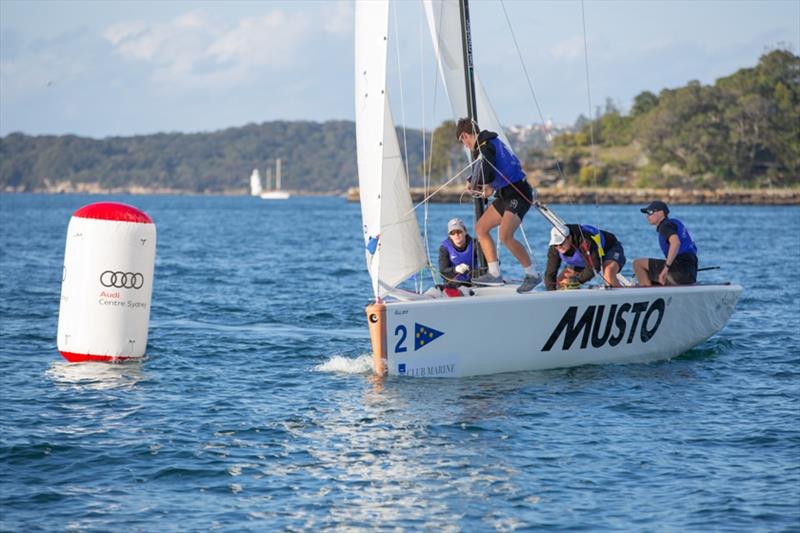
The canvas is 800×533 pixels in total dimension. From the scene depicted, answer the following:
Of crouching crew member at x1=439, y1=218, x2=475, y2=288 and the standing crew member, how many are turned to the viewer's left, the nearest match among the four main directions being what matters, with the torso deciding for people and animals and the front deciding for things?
1

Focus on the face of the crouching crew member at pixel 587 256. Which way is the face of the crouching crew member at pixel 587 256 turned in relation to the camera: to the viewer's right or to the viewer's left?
to the viewer's left

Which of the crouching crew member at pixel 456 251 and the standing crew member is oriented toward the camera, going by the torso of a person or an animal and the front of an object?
the crouching crew member

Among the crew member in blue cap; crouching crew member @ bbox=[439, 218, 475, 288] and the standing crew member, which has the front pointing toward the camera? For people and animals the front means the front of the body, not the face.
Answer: the crouching crew member

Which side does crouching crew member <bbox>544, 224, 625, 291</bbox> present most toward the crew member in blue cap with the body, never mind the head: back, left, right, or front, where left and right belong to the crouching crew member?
back

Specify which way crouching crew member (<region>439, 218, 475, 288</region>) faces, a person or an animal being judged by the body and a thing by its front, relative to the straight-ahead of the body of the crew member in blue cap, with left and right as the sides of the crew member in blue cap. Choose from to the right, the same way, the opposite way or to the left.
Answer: to the left

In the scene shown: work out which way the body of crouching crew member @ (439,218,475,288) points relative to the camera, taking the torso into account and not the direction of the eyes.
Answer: toward the camera

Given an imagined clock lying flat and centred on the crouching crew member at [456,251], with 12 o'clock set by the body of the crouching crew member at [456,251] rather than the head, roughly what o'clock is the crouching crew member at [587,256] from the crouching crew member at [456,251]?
the crouching crew member at [587,256] is roughly at 9 o'clock from the crouching crew member at [456,251].

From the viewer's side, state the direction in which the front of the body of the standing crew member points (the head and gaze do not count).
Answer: to the viewer's left

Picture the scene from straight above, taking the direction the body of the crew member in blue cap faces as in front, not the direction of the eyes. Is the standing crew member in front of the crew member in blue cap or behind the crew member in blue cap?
in front

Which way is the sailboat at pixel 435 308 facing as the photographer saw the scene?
facing the viewer and to the left of the viewer

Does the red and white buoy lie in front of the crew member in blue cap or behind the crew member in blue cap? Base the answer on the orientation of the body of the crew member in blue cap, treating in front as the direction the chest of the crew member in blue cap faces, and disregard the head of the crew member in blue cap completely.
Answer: in front

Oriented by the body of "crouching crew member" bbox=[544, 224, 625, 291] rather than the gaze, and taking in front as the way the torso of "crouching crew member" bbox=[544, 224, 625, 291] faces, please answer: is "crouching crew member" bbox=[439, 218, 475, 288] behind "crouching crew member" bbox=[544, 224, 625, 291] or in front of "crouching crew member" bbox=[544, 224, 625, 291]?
in front
